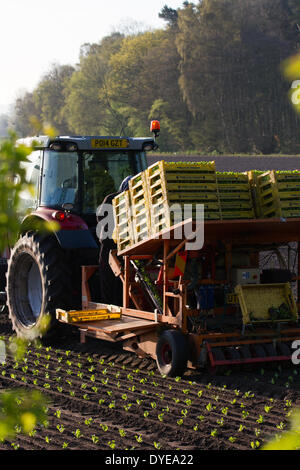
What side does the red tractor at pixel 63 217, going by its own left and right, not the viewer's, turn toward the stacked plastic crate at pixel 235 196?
back

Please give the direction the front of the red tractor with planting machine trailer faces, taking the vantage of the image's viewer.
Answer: facing away from the viewer and to the left of the viewer

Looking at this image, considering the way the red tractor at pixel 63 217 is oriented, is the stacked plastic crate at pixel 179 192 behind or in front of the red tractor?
behind

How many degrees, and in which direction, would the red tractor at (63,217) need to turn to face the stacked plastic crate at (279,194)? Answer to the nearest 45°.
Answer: approximately 180°
